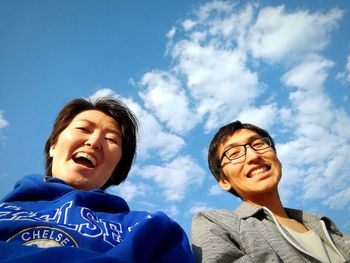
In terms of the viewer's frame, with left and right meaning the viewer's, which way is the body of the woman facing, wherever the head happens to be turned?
facing the viewer
